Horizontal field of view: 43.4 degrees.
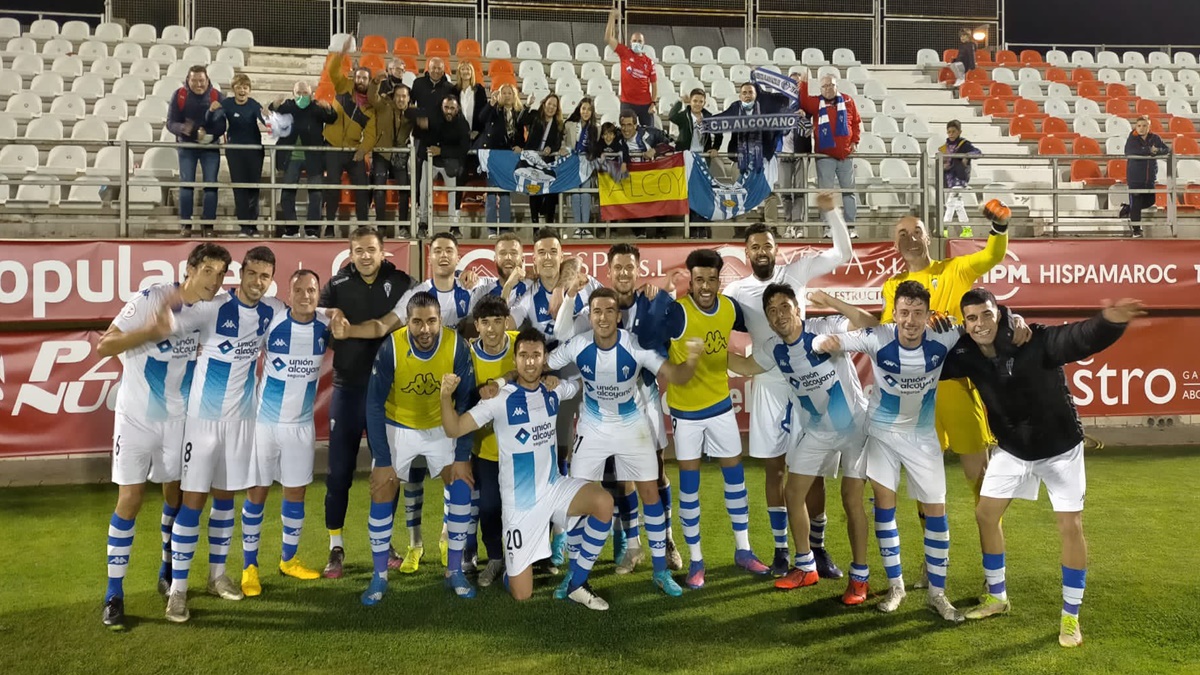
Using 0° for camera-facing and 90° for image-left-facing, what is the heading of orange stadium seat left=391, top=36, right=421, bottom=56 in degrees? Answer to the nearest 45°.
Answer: approximately 0°

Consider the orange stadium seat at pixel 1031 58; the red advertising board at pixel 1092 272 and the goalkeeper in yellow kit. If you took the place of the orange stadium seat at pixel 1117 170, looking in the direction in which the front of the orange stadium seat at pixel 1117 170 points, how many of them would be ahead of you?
2

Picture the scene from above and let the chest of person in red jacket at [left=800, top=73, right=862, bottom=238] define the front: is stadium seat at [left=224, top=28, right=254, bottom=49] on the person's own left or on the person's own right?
on the person's own right

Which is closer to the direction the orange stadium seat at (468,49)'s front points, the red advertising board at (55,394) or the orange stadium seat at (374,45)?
the red advertising board

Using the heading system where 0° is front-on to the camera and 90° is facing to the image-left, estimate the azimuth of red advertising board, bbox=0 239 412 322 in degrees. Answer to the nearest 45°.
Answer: approximately 0°

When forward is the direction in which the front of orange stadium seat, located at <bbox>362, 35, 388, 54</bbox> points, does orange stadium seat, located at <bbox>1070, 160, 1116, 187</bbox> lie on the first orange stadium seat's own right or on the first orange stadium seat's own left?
on the first orange stadium seat's own left

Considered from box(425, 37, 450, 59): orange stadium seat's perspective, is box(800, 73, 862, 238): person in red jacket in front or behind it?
in front

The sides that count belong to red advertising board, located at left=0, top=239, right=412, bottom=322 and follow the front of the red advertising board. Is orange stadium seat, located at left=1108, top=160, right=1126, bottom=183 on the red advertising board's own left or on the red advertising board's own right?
on the red advertising board's own left

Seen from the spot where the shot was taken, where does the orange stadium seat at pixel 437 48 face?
facing the viewer

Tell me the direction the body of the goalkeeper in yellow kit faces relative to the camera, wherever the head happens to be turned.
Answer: toward the camera

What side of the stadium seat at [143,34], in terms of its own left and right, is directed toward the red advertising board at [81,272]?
front

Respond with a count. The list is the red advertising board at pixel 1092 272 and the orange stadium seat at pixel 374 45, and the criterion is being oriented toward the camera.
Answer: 2
